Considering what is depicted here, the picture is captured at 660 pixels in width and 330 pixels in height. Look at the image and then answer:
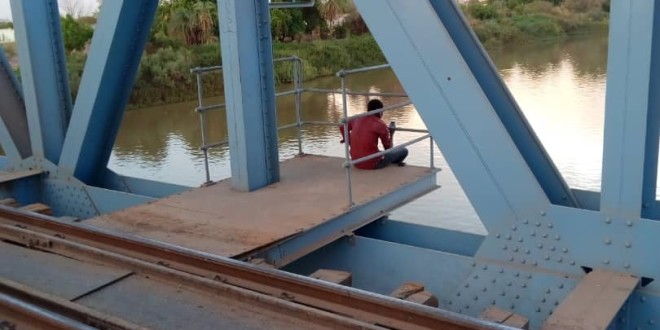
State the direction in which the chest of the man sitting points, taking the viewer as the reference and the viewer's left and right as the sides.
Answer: facing away from the viewer and to the right of the viewer
